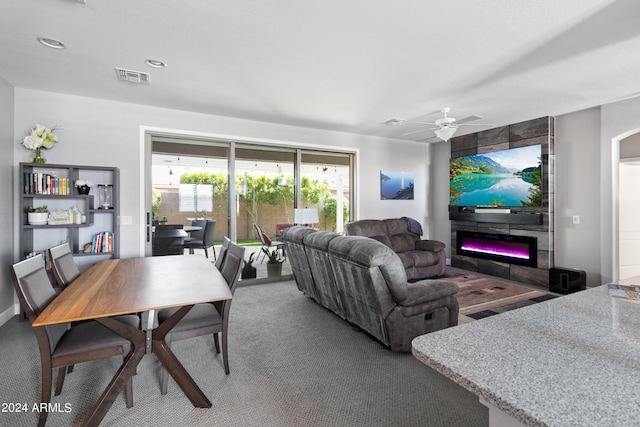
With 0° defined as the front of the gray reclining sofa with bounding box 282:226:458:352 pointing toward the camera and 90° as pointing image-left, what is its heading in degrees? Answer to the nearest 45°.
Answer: approximately 225°

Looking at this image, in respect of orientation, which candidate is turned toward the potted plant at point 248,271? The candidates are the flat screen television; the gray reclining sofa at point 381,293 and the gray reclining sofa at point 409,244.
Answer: the flat screen television

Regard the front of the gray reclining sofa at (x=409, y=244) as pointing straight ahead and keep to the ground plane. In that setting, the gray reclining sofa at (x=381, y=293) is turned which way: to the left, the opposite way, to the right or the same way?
to the left

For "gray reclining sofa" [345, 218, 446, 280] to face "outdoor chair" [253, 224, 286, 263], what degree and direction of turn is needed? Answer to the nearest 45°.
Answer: approximately 135° to its right

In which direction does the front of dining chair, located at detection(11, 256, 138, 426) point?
to the viewer's right

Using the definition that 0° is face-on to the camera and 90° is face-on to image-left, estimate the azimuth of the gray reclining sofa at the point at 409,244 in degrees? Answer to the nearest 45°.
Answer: approximately 315°

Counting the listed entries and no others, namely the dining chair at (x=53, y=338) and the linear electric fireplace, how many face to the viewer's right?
1

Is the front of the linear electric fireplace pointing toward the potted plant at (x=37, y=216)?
yes

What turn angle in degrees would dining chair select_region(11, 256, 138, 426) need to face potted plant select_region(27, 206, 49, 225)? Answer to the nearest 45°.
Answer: approximately 90° to its left

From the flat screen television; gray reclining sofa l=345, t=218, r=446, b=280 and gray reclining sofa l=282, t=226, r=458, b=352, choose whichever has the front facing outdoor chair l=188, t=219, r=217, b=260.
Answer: the flat screen television

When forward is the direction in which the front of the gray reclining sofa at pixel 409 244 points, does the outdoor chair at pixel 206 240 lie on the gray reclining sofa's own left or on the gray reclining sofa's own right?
on the gray reclining sofa's own right

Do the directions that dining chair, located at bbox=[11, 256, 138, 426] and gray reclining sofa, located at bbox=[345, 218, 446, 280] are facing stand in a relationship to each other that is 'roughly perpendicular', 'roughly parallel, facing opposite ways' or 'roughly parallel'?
roughly perpendicular

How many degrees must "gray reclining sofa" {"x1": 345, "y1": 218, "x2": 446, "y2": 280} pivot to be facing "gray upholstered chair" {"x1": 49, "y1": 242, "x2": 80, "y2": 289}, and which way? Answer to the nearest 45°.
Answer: approximately 90° to its right

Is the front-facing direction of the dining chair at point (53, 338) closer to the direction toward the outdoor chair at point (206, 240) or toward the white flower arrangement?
the outdoor chair
